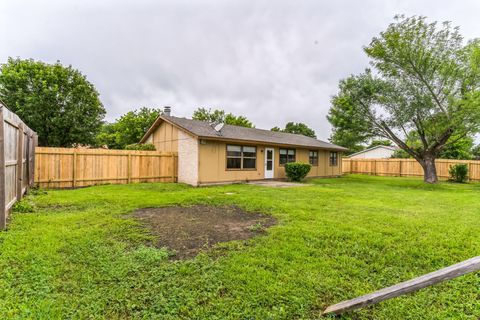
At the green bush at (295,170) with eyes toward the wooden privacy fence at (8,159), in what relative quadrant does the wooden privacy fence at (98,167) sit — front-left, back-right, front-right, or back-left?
front-right

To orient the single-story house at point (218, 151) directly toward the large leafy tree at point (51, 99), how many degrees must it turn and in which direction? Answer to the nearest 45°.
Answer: approximately 135° to its right

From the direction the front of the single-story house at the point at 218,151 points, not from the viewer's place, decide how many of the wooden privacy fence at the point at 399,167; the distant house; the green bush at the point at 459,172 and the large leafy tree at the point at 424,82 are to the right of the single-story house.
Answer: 0

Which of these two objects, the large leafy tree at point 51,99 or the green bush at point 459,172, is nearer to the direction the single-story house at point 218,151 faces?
the green bush

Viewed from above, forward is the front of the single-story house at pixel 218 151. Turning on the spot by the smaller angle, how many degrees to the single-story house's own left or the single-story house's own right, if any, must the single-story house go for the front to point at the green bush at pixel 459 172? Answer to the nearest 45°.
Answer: approximately 45° to the single-story house's own left

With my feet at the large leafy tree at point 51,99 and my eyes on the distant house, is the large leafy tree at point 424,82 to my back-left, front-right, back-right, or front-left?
front-right

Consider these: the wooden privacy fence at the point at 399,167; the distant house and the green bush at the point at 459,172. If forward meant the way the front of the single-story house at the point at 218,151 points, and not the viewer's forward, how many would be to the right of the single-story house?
0

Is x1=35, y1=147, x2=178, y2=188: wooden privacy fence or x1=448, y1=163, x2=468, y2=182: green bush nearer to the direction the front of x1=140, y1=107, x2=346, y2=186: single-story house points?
the green bush

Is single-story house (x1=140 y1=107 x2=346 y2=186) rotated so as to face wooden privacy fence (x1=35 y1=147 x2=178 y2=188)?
no

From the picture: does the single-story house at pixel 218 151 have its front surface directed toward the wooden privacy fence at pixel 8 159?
no

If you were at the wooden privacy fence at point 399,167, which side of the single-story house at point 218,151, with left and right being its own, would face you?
left

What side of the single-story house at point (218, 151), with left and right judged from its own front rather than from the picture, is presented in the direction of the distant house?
left

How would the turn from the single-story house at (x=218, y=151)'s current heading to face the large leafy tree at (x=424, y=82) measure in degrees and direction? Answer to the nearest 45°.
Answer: approximately 45° to its left

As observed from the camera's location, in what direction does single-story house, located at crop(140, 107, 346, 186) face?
facing the viewer and to the right of the viewer

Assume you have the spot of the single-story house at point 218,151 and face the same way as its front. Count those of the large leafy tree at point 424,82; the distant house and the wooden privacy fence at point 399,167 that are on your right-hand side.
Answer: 0

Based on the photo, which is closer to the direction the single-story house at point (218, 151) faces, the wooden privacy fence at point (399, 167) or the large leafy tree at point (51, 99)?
the wooden privacy fence
